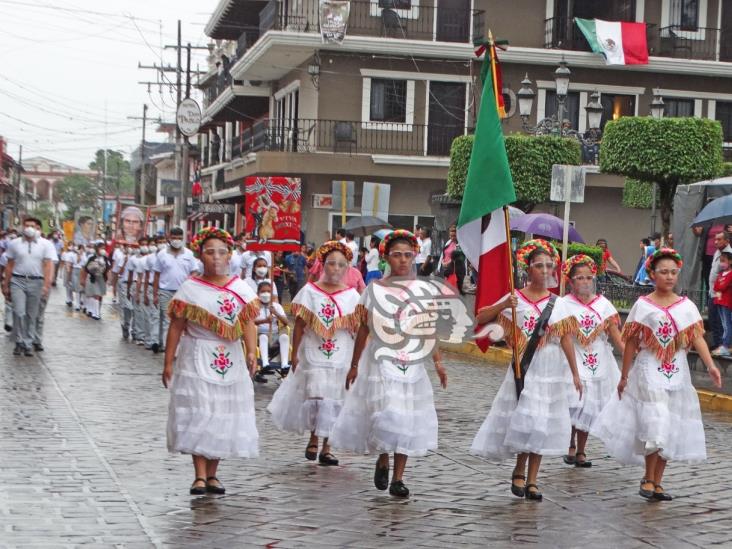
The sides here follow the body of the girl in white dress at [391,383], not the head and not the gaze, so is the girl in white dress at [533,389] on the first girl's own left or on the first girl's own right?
on the first girl's own left

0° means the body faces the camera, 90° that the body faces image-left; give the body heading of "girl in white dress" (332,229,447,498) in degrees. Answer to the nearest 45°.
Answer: approximately 0°

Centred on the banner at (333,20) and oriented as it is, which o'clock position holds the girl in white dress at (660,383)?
The girl in white dress is roughly at 12 o'clock from the banner.

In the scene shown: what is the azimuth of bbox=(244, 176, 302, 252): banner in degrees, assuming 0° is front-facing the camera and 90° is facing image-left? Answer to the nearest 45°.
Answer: approximately 0°

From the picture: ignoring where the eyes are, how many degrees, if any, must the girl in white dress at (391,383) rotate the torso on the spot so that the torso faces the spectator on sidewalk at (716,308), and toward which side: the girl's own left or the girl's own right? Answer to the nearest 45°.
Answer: approximately 135° to the girl's own left

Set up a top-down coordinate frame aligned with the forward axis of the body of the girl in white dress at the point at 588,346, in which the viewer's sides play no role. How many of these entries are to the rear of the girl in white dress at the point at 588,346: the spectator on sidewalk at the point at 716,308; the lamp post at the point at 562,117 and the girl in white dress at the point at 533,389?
2
